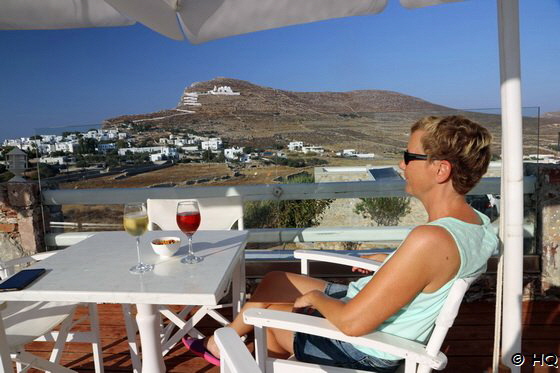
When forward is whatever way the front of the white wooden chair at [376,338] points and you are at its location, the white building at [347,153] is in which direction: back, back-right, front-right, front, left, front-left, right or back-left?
right

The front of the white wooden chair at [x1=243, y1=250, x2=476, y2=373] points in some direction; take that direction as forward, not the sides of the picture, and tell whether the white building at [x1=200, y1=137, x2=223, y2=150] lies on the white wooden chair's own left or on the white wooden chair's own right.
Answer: on the white wooden chair's own right

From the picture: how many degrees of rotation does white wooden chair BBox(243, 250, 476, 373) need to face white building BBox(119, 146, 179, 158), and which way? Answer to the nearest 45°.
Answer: approximately 45° to its right

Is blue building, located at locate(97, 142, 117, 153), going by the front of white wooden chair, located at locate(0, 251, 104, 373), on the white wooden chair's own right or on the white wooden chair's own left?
on the white wooden chair's own left

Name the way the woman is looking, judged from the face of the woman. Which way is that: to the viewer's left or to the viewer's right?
to the viewer's left

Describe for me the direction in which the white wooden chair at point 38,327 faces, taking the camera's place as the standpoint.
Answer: facing to the right of the viewer

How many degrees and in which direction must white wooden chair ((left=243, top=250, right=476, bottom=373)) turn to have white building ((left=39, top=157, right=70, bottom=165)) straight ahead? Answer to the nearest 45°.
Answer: approximately 45° to its right

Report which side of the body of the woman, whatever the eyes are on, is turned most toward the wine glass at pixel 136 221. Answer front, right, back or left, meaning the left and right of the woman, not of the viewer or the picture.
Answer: front

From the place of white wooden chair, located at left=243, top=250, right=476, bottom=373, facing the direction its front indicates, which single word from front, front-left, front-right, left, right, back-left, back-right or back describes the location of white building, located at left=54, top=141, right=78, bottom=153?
front-right

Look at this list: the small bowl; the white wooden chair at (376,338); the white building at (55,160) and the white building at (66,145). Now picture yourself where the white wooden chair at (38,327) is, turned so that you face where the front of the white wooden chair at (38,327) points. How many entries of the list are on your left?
2

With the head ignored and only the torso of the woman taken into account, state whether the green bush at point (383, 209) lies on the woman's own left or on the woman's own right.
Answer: on the woman's own right

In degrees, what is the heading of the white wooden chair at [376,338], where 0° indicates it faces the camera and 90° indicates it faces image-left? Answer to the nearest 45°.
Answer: approximately 90°

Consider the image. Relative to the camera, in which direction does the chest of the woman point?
to the viewer's left
